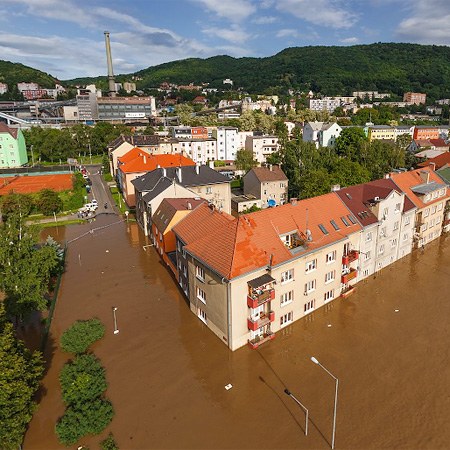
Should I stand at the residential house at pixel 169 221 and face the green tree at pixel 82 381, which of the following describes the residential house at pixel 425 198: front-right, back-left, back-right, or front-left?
back-left

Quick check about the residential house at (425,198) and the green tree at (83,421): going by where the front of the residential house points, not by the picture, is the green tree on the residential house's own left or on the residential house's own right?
on the residential house's own right

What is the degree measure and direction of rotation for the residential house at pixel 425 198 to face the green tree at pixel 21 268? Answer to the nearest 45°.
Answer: approximately 90° to its right

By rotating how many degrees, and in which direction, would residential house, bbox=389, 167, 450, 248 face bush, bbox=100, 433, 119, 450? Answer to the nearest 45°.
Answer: approximately 45° to its right

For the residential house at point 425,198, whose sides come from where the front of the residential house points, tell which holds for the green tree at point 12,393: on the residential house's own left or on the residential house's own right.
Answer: on the residential house's own right

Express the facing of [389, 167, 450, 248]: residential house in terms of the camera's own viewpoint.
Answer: facing the viewer and to the right of the viewer
